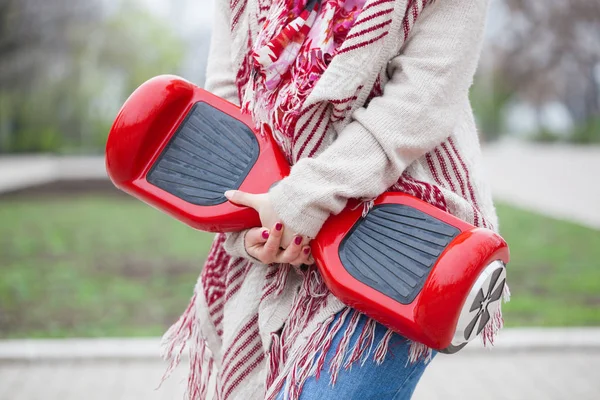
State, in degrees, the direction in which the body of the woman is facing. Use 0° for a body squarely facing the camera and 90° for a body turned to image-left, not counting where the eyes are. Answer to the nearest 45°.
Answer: approximately 45°

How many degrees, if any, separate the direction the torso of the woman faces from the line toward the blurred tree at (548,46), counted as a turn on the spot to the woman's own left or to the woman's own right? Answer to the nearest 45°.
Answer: approximately 135° to the woman's own right
